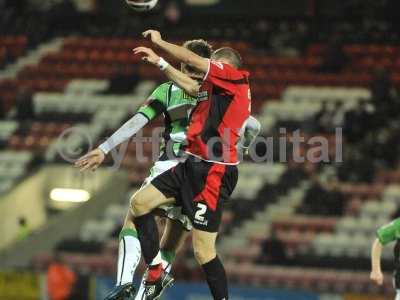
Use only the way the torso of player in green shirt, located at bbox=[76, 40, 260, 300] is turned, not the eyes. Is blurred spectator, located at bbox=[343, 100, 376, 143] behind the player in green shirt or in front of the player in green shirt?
behind
